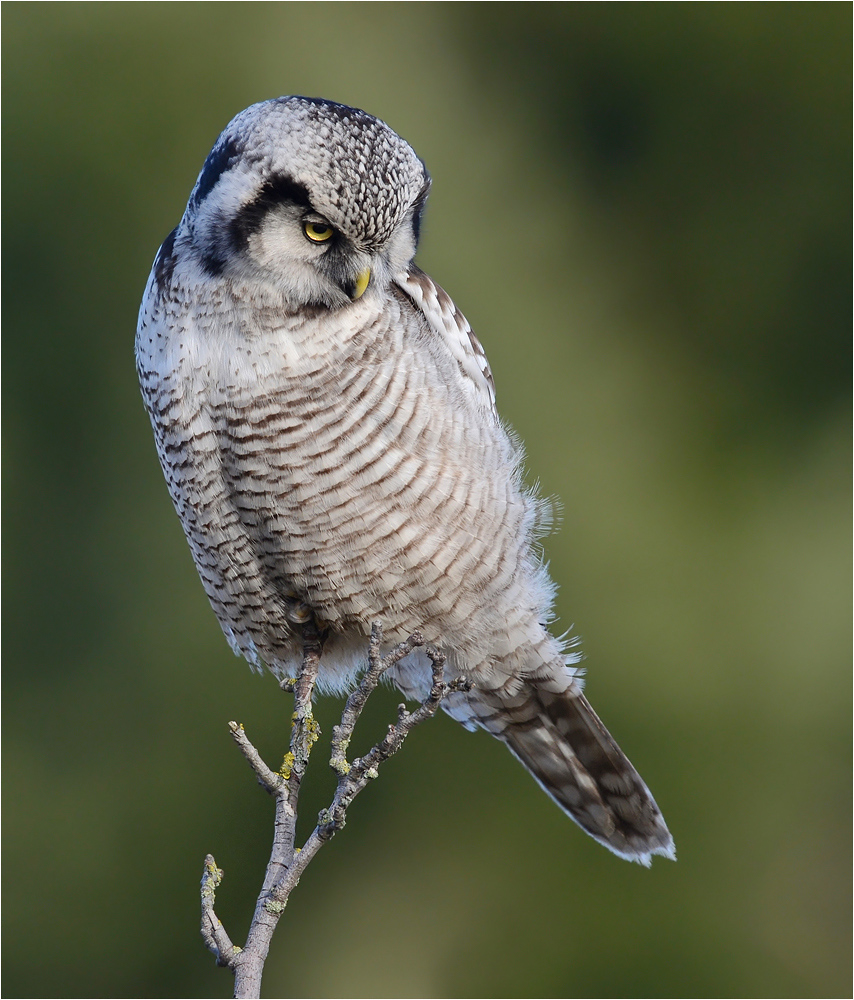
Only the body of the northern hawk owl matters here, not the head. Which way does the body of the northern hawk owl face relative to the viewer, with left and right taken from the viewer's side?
facing the viewer and to the left of the viewer
